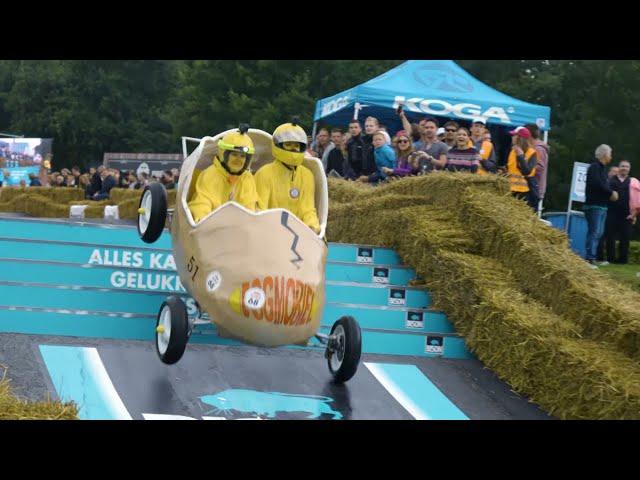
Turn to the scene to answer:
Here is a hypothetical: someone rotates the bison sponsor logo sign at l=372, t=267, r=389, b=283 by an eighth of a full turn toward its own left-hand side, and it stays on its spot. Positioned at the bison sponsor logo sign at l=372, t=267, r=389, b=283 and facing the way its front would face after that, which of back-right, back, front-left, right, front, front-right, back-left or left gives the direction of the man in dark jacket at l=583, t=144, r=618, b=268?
left

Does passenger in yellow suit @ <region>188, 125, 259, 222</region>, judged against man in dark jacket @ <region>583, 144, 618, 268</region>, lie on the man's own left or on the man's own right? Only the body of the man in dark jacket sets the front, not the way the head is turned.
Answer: on the man's own right

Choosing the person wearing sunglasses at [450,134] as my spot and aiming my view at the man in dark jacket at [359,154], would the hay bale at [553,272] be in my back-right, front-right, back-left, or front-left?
back-left

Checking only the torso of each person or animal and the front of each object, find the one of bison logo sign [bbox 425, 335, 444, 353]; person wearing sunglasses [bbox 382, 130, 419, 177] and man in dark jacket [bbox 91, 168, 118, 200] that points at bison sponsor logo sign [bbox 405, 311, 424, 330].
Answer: the person wearing sunglasses

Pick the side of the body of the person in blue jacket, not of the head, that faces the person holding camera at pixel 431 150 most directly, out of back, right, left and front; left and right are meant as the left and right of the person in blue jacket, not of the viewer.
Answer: left

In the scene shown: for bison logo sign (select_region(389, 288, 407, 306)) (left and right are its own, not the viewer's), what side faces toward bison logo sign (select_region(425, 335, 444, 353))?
front
